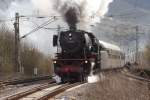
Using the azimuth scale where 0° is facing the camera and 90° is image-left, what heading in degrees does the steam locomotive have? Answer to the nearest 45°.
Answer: approximately 45°
